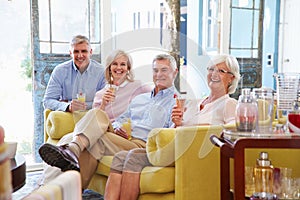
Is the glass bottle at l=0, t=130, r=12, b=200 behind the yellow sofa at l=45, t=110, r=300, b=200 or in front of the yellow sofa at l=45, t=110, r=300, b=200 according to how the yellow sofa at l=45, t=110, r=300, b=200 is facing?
in front

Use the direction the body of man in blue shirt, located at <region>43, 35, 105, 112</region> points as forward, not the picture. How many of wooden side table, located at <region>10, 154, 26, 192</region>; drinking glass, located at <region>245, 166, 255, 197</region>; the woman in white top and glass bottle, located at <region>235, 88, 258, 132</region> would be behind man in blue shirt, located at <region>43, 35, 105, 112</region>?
0

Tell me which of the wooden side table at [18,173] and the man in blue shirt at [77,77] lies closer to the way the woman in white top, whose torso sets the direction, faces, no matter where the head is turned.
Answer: the wooden side table

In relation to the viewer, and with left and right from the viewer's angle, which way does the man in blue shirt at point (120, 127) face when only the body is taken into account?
facing the viewer and to the left of the viewer

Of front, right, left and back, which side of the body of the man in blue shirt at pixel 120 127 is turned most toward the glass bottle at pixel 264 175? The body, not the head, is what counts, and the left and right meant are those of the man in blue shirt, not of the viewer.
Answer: left

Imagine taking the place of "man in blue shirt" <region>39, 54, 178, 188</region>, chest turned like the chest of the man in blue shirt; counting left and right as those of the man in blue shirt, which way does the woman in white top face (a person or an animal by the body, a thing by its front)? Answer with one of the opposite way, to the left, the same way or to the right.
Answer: the same way

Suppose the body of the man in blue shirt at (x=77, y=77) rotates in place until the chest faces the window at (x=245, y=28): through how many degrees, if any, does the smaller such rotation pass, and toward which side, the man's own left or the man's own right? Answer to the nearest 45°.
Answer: approximately 135° to the man's own left

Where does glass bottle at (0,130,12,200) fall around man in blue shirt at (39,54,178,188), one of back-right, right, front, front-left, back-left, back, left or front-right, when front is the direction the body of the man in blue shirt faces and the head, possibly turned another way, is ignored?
front-left

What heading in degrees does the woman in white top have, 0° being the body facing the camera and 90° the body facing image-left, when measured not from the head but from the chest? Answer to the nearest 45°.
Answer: approximately 45°

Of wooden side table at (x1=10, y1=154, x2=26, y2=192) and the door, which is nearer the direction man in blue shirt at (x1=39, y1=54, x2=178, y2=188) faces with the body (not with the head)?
the wooden side table

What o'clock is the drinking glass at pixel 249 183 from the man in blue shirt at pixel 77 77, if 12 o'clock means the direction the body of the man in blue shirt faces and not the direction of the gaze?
The drinking glass is roughly at 11 o'clock from the man in blue shirt.

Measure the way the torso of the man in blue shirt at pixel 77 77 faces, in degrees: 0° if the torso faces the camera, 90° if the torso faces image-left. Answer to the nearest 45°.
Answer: approximately 0°

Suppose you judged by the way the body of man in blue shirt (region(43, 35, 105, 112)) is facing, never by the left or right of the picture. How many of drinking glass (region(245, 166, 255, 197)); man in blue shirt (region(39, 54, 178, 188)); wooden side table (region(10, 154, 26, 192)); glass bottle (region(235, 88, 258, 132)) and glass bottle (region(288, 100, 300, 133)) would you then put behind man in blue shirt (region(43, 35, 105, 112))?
0

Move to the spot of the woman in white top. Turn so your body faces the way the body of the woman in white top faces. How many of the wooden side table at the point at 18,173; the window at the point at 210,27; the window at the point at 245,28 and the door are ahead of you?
1

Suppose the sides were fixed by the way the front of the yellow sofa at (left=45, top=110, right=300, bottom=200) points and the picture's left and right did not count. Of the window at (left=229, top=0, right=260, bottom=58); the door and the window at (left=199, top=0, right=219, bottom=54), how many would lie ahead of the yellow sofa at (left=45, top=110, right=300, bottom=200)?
0
